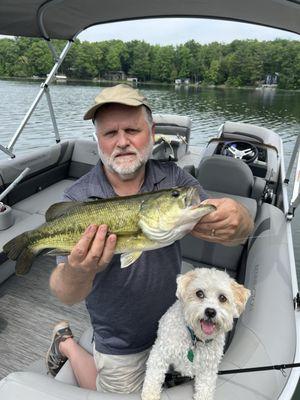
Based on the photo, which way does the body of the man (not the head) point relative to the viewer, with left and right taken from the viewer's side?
facing the viewer

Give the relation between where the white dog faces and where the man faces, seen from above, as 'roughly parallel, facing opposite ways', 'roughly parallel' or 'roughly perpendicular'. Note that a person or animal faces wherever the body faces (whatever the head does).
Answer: roughly parallel

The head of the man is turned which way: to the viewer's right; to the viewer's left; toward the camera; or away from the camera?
toward the camera
